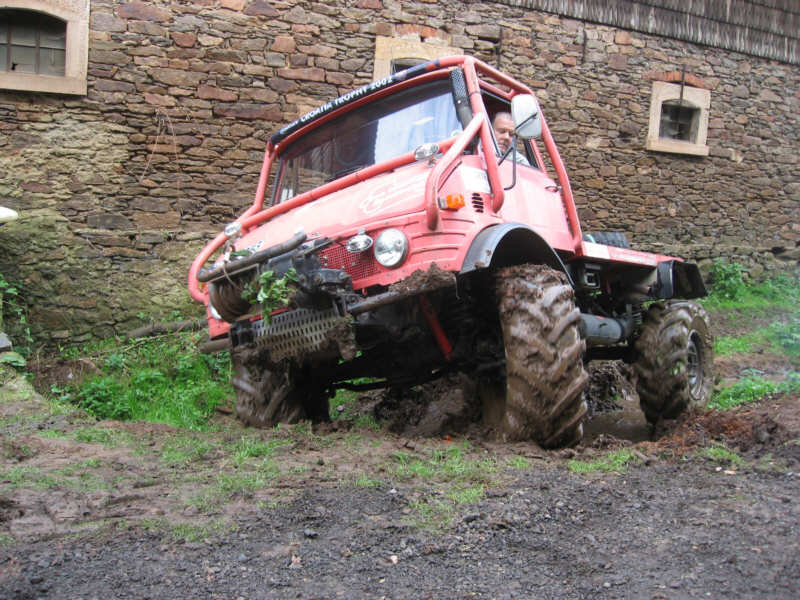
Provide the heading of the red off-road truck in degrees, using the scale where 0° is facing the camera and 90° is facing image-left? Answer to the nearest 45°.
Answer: approximately 45°

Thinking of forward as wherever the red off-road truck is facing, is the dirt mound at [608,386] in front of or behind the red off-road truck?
behind

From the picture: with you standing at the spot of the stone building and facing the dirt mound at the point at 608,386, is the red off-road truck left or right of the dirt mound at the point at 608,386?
right
